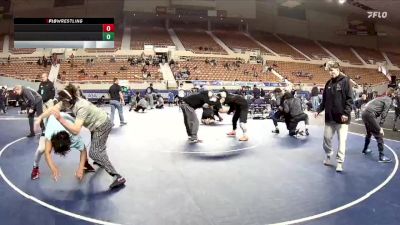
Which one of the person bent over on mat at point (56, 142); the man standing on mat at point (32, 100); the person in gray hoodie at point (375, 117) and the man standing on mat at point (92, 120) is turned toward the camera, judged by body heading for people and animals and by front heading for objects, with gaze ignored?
the person bent over on mat

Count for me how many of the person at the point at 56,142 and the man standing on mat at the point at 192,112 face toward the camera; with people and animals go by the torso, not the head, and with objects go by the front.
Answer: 1

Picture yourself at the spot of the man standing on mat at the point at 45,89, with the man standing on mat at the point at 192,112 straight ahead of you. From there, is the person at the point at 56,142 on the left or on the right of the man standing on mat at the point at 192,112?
right

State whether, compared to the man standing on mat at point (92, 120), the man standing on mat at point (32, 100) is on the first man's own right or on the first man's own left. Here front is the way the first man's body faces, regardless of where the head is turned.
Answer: on the first man's own right

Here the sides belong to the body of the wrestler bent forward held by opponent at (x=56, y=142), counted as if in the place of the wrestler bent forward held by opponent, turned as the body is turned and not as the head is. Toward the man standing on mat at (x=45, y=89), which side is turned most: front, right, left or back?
back

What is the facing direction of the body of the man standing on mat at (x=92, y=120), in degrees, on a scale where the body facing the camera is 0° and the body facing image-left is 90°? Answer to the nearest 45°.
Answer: approximately 90°

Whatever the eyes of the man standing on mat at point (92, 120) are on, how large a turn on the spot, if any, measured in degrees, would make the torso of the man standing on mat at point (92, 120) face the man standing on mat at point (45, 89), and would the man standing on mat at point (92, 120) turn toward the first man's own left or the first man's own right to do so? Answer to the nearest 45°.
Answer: approximately 90° to the first man's own right

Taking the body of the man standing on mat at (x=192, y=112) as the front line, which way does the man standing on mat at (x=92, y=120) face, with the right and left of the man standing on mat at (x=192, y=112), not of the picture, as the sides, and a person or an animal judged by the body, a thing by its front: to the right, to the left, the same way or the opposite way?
the opposite way

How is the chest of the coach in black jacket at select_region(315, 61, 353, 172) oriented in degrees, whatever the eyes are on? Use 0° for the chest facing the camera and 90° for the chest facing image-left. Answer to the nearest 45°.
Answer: approximately 45°

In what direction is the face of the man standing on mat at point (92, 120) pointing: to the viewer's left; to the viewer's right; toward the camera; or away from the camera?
to the viewer's left

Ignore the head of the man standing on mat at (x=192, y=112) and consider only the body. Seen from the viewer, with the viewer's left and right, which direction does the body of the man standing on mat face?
facing to the right of the viewer
